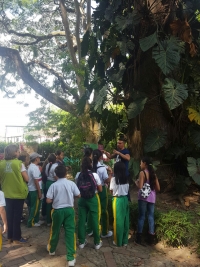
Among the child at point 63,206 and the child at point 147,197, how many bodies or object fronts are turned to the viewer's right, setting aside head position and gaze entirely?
0

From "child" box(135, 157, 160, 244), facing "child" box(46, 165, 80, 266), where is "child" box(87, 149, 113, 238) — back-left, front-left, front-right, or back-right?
front-right

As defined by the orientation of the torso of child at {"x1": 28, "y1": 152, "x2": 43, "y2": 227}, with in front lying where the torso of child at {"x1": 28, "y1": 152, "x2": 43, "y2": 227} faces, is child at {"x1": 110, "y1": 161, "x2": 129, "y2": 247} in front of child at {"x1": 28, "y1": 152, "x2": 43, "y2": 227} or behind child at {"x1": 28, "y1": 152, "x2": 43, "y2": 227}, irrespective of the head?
in front

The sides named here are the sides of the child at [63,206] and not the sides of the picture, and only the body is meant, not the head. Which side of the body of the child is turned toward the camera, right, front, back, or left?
back

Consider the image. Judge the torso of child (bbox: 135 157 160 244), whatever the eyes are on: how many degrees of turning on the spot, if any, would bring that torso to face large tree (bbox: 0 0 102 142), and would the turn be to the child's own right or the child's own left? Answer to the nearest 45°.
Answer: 0° — they already face it

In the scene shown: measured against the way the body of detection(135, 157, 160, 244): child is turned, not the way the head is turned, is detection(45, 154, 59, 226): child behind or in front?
in front

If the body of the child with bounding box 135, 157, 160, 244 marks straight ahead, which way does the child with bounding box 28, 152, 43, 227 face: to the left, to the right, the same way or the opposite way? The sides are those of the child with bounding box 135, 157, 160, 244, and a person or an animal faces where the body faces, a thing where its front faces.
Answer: to the right

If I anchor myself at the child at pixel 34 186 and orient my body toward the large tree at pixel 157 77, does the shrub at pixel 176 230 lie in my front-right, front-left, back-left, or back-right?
front-right

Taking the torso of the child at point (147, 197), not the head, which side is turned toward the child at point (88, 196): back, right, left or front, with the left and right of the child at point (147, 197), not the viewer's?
left

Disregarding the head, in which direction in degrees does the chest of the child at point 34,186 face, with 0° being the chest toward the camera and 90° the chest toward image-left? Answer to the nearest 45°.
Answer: approximately 270°

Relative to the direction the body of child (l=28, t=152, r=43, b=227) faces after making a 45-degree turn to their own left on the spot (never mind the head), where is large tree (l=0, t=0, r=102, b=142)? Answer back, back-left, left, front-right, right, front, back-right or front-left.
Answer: front-left

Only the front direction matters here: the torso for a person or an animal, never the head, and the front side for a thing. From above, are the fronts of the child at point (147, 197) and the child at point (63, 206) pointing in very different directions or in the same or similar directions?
same or similar directions

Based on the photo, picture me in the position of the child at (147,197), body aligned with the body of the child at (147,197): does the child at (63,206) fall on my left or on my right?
on my left

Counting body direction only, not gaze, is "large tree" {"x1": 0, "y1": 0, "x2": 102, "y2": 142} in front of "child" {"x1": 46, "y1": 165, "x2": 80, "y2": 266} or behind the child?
in front

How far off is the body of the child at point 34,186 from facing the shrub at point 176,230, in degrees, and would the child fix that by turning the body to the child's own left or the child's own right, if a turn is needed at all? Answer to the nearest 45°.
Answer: approximately 45° to the child's own right

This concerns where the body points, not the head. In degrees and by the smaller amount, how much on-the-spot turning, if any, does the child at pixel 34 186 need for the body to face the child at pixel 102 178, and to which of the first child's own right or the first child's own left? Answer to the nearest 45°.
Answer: approximately 45° to the first child's own right
